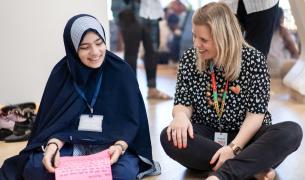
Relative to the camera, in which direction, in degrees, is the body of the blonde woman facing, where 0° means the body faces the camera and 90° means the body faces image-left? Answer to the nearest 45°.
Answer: approximately 0°

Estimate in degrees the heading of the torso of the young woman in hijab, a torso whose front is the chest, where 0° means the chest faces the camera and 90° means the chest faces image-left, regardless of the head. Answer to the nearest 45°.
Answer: approximately 0°
